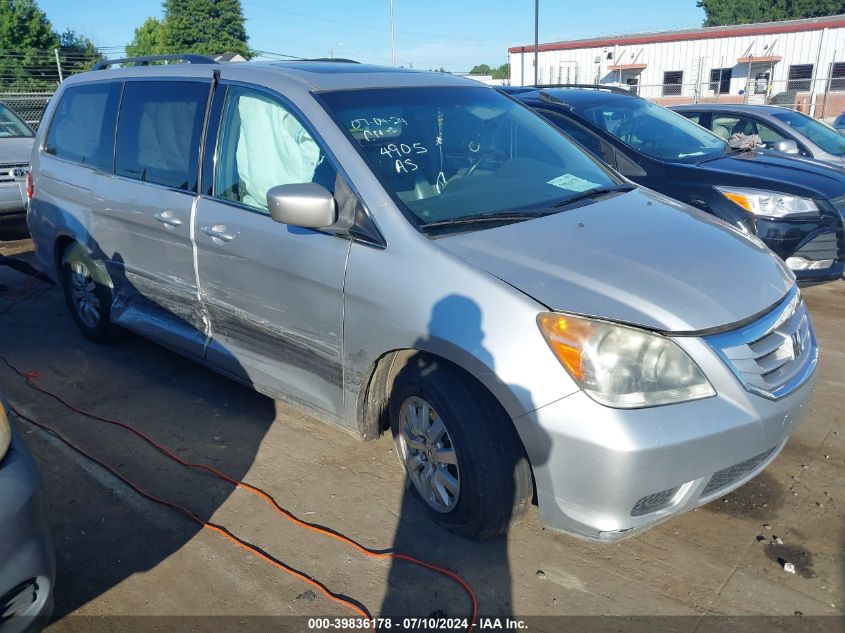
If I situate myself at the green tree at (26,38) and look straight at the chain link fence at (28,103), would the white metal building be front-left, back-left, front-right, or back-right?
front-left

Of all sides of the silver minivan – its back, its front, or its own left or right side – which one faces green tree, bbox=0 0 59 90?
back

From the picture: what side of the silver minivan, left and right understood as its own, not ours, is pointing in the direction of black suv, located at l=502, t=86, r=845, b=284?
left

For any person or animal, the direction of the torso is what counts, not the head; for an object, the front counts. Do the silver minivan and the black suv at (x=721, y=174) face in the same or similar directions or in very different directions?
same or similar directions

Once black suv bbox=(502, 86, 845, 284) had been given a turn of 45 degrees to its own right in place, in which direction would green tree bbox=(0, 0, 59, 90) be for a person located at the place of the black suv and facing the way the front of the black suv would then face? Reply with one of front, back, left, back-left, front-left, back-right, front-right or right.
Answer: back-right

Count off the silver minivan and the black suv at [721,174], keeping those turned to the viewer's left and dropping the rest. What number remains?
0

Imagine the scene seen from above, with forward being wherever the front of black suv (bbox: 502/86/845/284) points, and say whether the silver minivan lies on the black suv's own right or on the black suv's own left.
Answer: on the black suv's own right

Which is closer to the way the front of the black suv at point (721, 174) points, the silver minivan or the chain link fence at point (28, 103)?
the silver minivan

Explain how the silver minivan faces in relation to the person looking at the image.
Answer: facing the viewer and to the right of the viewer

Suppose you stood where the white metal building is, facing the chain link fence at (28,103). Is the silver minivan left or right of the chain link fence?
left

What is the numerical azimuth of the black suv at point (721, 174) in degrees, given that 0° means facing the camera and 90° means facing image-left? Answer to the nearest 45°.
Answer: approximately 315°

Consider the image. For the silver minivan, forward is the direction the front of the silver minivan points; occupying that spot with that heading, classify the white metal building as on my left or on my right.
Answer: on my left

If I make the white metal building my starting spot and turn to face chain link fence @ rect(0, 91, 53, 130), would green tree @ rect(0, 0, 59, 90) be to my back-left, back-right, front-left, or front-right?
front-right
